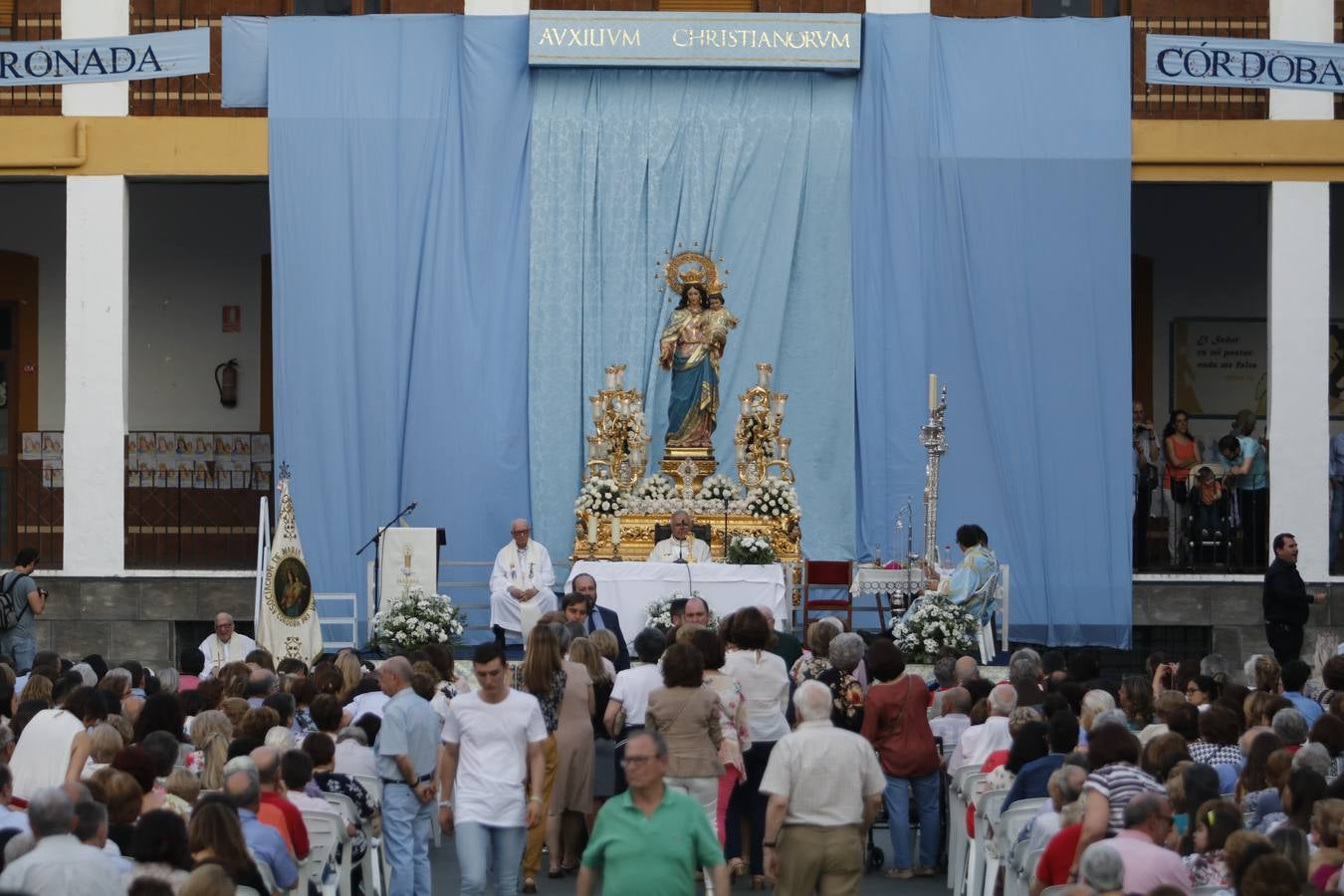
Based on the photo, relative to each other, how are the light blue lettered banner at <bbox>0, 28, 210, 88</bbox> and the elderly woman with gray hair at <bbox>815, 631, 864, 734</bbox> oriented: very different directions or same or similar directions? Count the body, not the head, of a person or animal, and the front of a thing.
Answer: very different directions

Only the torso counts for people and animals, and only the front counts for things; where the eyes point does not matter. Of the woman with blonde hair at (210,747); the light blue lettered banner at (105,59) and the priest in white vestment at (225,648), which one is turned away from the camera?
the woman with blonde hair

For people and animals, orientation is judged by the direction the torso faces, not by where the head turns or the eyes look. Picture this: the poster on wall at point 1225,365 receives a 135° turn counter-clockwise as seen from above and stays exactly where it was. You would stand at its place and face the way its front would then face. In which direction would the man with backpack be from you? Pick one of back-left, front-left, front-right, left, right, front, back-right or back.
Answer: back

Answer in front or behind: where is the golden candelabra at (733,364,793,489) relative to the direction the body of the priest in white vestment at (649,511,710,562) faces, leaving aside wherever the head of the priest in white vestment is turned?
behind

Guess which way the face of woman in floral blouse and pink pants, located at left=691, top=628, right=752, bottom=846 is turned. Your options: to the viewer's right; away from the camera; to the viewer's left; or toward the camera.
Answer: away from the camera

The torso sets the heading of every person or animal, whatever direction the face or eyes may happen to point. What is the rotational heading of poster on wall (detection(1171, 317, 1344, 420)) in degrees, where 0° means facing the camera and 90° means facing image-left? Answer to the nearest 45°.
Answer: approximately 0°

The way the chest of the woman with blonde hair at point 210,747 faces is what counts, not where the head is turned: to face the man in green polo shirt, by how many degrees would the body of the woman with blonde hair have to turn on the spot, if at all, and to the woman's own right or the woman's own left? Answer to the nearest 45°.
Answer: approximately 135° to the woman's own right

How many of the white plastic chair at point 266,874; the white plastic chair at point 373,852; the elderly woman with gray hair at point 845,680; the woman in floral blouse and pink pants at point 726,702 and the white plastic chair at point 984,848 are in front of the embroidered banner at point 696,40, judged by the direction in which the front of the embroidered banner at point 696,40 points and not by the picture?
5

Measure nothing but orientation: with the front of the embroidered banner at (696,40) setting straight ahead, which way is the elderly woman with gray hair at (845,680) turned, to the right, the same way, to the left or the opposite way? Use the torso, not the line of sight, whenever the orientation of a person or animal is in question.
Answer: the opposite way
